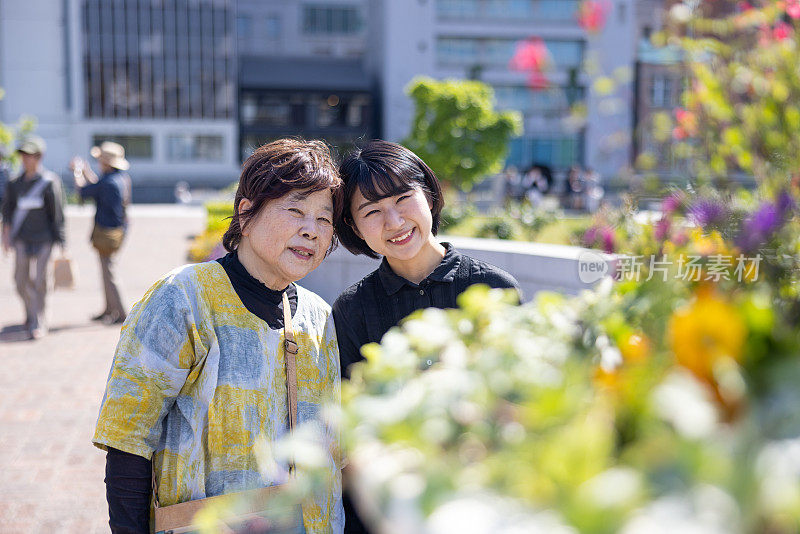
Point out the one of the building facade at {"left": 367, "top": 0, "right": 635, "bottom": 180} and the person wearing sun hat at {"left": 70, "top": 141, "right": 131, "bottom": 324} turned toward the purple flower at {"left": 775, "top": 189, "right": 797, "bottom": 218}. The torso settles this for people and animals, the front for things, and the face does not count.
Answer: the building facade

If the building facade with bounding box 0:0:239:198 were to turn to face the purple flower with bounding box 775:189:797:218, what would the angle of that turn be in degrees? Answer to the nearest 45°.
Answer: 0° — it already faces it

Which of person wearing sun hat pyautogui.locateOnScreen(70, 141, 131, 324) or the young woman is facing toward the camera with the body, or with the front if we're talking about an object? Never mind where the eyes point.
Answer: the young woman

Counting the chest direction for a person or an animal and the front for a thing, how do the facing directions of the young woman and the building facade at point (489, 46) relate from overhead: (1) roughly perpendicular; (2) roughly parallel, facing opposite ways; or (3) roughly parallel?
roughly parallel

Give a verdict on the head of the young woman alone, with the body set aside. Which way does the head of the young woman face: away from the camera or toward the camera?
toward the camera

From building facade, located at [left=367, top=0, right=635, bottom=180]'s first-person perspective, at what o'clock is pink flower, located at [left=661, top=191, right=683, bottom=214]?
The pink flower is roughly at 12 o'clock from the building facade.

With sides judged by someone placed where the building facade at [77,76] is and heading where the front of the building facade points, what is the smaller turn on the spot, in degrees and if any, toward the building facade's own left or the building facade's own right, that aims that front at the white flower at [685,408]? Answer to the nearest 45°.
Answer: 0° — it already faces it

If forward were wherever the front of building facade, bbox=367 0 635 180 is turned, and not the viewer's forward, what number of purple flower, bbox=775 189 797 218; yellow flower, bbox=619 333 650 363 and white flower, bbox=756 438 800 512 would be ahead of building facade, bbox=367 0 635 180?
3

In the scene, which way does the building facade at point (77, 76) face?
toward the camera

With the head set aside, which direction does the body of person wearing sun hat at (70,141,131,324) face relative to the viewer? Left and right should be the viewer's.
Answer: facing to the left of the viewer

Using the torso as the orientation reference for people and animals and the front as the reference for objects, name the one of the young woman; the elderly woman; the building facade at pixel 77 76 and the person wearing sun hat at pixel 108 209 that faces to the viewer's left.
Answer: the person wearing sun hat

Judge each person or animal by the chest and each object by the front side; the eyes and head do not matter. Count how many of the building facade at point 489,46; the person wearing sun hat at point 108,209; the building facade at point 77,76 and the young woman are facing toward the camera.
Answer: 3

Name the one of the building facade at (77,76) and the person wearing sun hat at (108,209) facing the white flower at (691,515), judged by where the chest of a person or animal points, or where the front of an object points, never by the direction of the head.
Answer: the building facade

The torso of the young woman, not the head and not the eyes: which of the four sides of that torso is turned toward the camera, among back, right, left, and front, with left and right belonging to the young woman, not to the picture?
front

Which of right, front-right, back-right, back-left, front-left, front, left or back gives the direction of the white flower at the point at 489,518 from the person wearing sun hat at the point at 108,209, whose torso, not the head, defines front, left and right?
left

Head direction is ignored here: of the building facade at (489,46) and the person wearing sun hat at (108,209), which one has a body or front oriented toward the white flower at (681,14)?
the building facade

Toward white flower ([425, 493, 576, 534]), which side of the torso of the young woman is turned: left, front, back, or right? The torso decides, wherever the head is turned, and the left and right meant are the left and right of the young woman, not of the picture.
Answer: front

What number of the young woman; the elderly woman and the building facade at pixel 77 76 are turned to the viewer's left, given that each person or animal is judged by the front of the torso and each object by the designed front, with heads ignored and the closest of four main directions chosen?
0

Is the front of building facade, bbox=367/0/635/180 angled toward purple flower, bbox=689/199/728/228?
yes

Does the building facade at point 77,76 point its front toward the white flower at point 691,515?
yes

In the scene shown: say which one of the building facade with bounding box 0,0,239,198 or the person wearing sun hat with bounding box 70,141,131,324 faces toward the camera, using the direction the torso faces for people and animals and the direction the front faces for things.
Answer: the building facade
